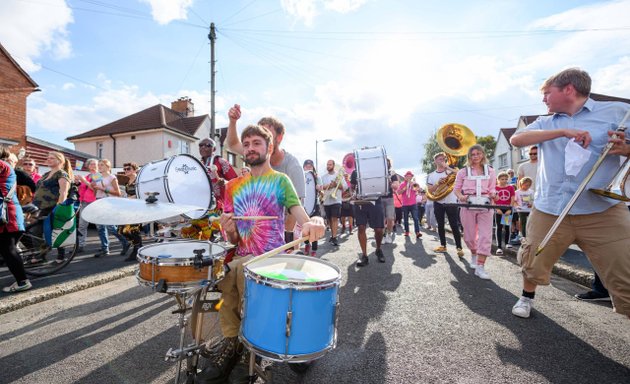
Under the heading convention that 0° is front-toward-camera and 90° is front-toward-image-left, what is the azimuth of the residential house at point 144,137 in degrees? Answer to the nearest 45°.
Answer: approximately 315°

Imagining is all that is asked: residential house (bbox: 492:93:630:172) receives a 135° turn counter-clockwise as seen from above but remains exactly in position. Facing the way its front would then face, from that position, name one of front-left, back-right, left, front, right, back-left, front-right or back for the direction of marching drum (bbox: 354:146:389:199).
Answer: right

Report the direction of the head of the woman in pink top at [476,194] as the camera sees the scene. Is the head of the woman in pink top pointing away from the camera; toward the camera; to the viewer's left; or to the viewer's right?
toward the camera

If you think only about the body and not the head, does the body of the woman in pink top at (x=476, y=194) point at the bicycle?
no

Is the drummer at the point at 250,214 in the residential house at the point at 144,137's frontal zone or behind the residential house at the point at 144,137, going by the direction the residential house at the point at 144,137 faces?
frontal zone

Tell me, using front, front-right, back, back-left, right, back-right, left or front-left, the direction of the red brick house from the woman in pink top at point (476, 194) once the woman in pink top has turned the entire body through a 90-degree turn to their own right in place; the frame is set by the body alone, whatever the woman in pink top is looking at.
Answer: front

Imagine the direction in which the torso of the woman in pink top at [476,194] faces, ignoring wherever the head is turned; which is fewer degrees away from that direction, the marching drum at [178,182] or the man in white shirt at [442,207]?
the marching drum

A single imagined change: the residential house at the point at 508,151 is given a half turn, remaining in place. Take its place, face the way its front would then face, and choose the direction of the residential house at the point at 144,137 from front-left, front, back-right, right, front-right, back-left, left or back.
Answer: back

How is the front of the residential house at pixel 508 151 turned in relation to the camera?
facing the viewer and to the left of the viewer

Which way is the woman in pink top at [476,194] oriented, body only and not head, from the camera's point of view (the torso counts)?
toward the camera

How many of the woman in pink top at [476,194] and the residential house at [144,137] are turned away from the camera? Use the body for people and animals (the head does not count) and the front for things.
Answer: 0

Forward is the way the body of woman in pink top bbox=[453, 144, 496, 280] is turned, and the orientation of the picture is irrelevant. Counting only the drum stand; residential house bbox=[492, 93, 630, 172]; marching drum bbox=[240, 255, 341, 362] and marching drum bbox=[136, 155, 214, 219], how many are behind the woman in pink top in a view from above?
1

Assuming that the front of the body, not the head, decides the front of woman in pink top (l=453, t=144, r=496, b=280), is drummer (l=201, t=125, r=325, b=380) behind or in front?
in front

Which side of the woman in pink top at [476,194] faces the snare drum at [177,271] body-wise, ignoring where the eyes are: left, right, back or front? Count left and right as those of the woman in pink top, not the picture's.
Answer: front

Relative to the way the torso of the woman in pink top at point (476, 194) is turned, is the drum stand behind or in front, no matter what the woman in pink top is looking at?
in front

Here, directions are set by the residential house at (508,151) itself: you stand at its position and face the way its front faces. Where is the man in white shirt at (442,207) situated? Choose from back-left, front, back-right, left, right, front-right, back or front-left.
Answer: front-left
